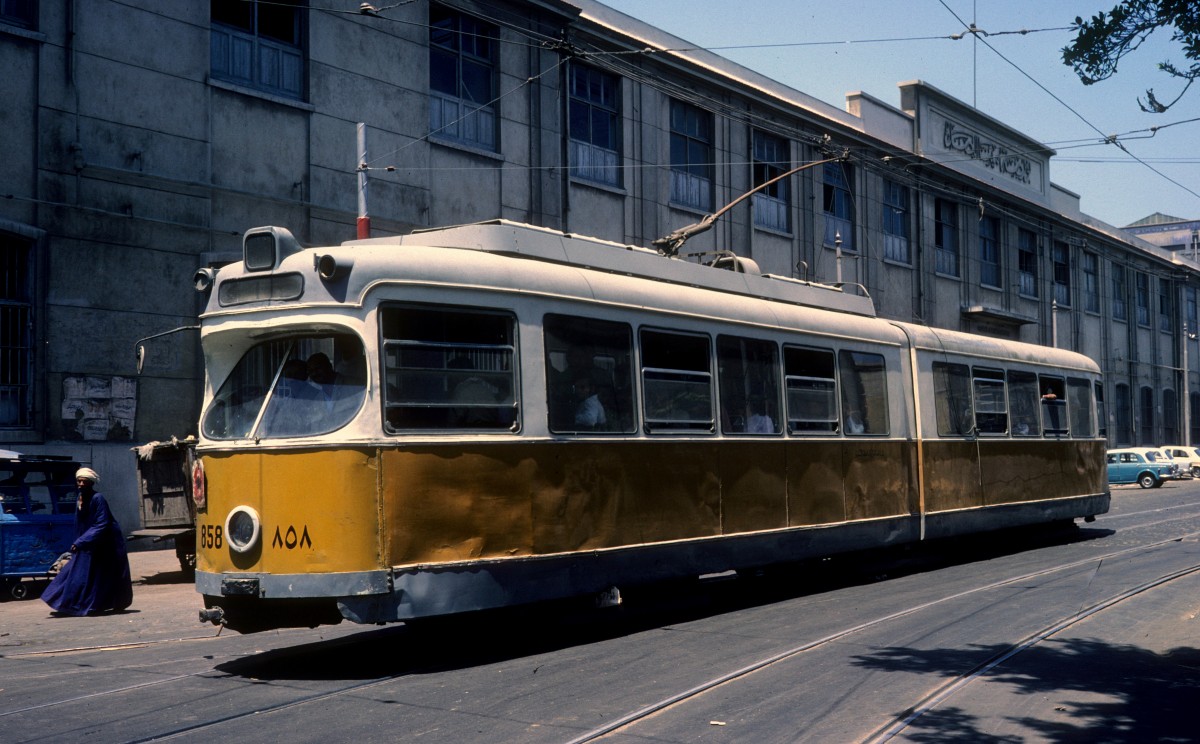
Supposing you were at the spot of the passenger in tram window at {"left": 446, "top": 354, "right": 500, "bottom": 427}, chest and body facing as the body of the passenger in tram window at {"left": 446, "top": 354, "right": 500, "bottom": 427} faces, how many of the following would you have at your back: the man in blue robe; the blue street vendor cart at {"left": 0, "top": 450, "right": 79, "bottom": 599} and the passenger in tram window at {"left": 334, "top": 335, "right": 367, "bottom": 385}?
0

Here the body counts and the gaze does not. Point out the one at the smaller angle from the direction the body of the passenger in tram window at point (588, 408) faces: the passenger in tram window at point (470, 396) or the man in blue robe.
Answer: the passenger in tram window

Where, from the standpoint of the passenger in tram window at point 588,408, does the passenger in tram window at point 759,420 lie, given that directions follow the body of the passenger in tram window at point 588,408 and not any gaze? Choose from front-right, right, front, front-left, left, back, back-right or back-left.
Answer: back

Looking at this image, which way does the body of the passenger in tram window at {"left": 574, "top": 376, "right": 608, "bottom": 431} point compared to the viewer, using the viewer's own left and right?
facing the viewer and to the left of the viewer

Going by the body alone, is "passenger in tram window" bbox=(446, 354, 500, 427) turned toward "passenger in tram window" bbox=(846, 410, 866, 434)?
no

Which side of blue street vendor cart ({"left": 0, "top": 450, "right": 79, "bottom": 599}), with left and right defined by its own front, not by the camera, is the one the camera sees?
left

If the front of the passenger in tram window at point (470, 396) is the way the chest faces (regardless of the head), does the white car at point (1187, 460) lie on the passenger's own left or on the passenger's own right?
on the passenger's own right
